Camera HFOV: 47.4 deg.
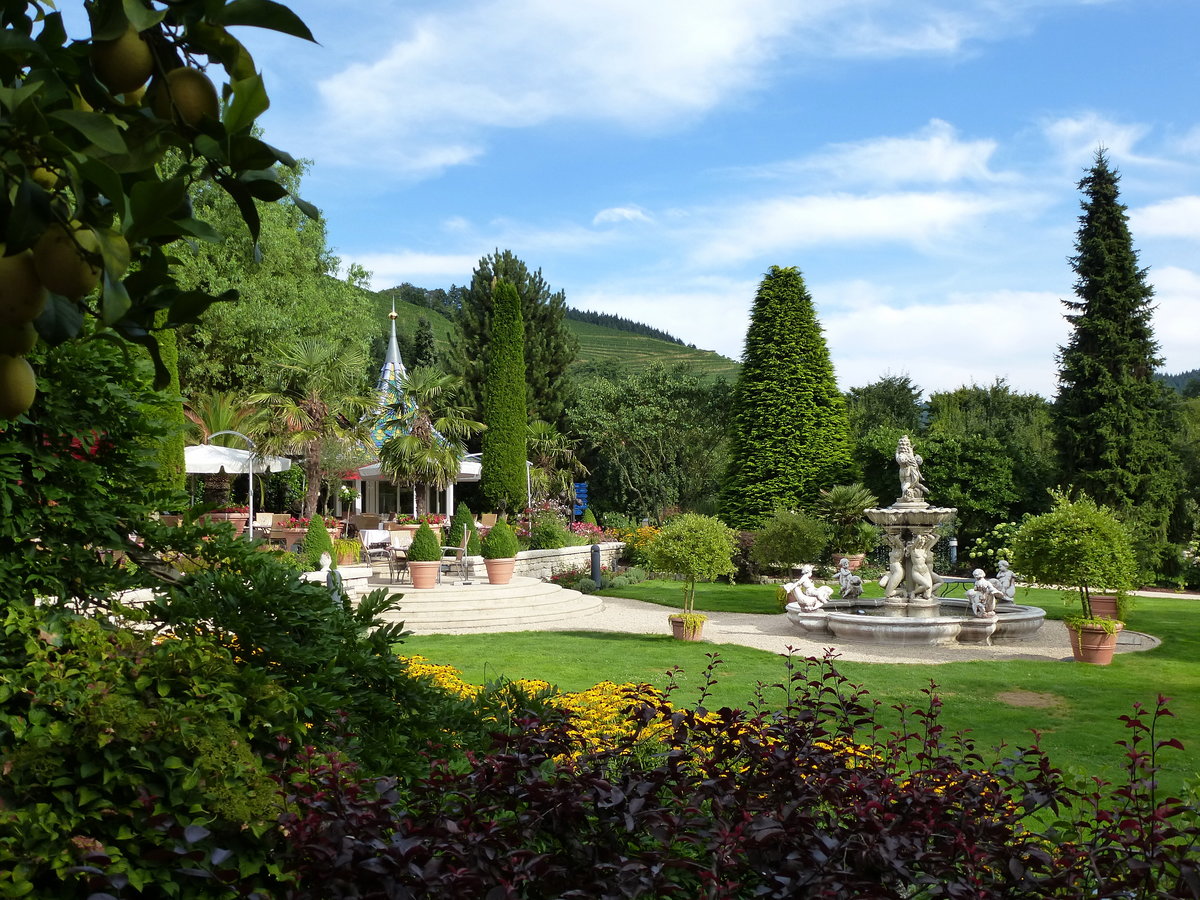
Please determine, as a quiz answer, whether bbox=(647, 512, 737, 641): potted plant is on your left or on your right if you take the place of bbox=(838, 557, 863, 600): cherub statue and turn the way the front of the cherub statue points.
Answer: on your right

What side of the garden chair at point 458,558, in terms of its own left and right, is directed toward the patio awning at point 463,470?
right

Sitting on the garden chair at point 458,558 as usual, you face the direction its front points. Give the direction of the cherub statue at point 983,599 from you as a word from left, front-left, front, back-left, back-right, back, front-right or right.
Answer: back-left

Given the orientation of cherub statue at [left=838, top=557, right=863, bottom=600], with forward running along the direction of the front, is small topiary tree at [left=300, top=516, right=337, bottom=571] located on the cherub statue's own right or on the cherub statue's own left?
on the cherub statue's own right

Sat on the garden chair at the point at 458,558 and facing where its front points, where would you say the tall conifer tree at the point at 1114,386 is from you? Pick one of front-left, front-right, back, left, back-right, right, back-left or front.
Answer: back

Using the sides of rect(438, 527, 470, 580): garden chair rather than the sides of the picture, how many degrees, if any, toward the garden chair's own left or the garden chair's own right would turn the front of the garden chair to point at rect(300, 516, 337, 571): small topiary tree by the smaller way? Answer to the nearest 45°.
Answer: approximately 45° to the garden chair's own left

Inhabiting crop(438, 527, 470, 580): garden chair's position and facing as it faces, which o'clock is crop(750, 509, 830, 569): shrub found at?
The shrub is roughly at 6 o'clock from the garden chair.

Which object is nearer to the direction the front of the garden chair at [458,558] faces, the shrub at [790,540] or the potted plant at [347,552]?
the potted plant

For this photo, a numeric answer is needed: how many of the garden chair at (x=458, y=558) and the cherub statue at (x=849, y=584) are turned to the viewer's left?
1

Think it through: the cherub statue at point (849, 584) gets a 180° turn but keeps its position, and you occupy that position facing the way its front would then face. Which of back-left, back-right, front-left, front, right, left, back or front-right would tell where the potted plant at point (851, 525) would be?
front-right

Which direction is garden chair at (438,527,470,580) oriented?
to the viewer's left

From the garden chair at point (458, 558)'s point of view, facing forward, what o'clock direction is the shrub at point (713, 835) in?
The shrub is roughly at 9 o'clock from the garden chair.

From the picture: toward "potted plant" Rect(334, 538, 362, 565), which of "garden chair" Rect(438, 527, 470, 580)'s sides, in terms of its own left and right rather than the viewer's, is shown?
front

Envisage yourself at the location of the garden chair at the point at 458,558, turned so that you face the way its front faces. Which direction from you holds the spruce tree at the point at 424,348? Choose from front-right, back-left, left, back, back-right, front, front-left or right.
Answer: right
